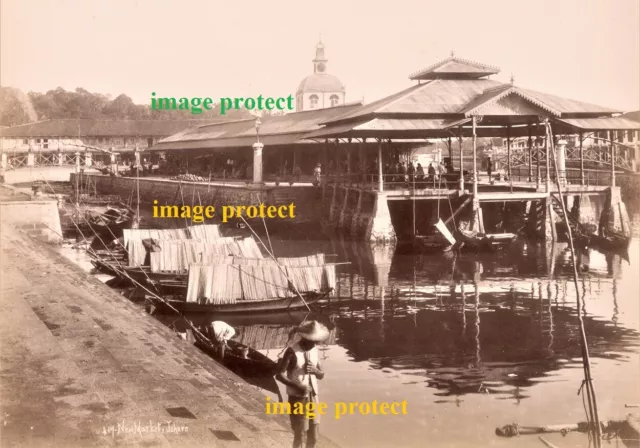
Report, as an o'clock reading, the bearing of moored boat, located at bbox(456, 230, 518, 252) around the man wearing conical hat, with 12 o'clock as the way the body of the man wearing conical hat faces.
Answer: The moored boat is roughly at 8 o'clock from the man wearing conical hat.

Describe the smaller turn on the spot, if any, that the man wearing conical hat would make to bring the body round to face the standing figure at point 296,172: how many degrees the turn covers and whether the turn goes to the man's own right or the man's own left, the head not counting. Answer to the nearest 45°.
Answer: approximately 135° to the man's own left

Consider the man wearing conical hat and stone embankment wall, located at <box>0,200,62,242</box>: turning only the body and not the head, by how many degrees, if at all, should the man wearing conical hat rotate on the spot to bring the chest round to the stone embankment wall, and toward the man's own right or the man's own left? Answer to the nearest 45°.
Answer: approximately 180°

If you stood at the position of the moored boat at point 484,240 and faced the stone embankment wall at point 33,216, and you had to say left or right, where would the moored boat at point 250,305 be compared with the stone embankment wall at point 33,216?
left

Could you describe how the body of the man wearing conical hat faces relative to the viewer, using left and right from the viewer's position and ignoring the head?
facing the viewer and to the right of the viewer

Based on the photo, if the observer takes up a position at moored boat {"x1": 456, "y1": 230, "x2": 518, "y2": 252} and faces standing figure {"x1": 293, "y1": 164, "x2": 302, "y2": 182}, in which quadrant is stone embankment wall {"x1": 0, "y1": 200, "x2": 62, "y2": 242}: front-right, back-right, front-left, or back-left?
front-left

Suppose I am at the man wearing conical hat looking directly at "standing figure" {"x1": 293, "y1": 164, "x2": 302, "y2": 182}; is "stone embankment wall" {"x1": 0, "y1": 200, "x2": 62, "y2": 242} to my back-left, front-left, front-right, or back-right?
front-left

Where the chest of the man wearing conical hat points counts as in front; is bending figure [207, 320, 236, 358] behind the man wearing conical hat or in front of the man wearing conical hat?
behind
